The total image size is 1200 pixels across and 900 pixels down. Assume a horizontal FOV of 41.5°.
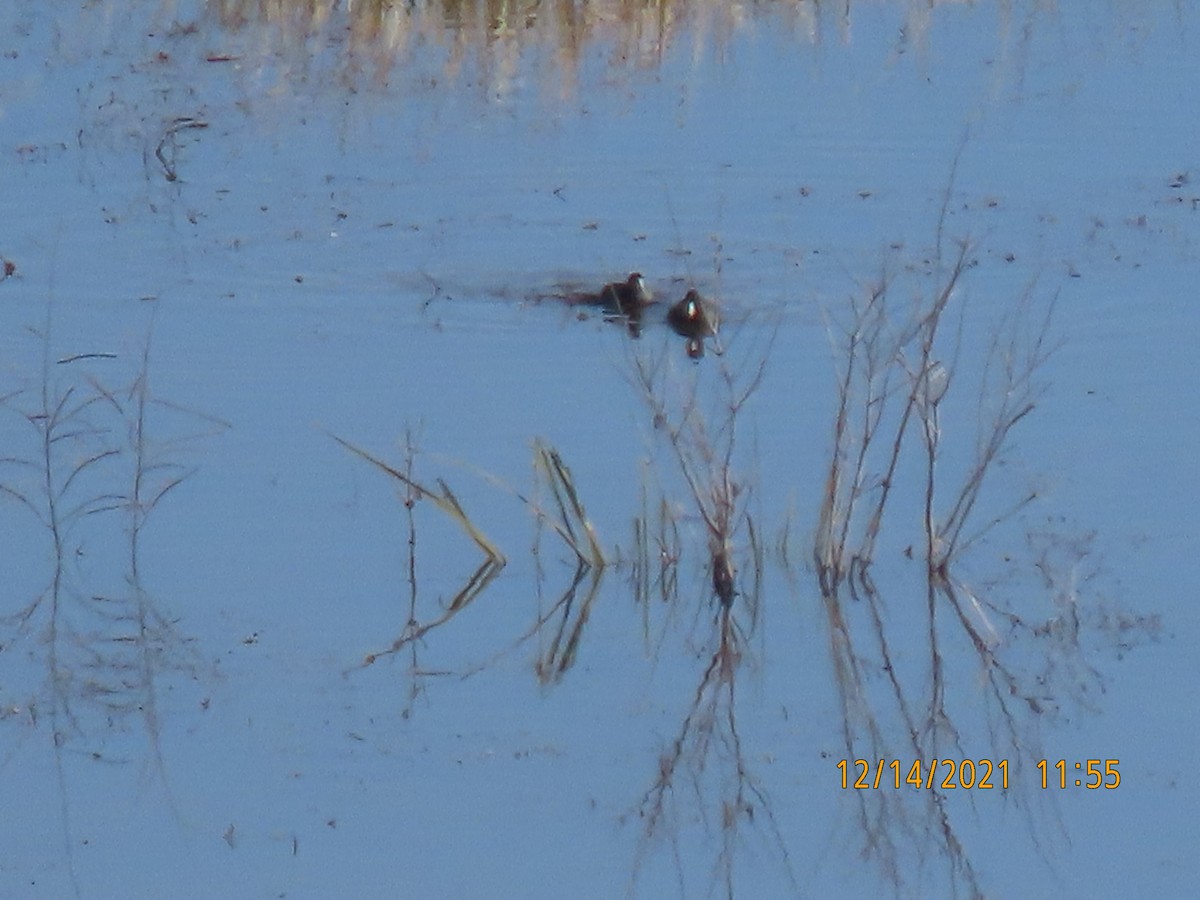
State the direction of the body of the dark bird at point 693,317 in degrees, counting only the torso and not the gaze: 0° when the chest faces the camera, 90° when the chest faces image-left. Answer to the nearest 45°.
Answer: approximately 0°

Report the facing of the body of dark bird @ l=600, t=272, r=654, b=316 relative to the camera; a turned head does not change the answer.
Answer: to the viewer's right

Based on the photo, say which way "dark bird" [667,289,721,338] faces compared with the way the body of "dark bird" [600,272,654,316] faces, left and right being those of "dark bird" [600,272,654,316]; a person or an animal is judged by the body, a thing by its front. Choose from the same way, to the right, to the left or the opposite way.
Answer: to the right

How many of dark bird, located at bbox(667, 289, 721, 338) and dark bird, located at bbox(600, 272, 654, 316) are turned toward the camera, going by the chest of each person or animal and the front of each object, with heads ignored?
1
